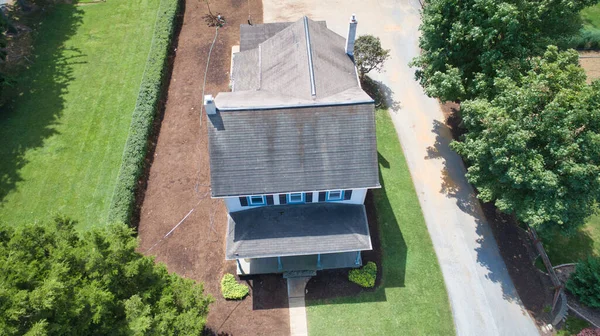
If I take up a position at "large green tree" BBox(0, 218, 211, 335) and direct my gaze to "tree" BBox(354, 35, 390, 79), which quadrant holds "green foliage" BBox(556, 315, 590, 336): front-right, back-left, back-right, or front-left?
front-right

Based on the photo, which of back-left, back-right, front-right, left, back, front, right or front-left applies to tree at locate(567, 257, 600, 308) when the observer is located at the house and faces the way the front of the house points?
left

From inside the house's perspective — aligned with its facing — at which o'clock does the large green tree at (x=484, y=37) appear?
The large green tree is roughly at 8 o'clock from the house.

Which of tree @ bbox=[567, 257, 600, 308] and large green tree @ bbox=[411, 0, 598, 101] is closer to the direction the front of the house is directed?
the tree

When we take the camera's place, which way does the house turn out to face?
facing the viewer

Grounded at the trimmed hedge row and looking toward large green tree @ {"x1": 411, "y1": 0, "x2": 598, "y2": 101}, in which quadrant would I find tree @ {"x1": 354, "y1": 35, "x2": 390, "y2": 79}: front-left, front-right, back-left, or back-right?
front-left

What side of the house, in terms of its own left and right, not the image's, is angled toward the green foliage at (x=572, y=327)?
left

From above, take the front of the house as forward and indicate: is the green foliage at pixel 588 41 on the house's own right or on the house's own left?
on the house's own left

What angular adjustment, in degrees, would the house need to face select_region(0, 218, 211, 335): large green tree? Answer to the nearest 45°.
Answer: approximately 45° to its right

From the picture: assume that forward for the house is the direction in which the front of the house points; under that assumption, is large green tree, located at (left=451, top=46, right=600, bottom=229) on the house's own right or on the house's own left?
on the house's own left
